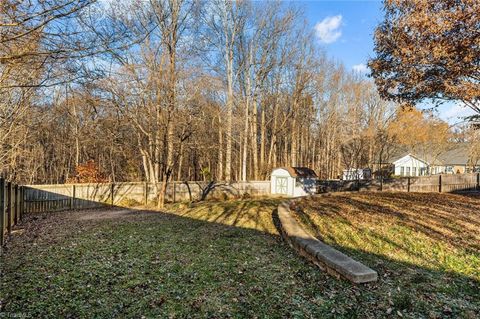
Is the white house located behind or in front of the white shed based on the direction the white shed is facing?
behind

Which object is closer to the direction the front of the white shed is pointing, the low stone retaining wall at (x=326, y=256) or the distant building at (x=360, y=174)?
the low stone retaining wall

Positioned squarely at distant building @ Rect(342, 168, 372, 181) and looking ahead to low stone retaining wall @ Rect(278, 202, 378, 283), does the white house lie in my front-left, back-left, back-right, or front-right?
back-left

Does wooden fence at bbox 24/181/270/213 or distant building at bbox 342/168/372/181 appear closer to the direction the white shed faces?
the wooden fence

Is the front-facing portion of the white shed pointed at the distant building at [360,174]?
no

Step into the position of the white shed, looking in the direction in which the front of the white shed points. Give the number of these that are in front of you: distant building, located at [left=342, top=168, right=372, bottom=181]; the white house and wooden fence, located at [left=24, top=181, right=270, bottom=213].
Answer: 1

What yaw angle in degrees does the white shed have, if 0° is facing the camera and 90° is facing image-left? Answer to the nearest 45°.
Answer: approximately 45°

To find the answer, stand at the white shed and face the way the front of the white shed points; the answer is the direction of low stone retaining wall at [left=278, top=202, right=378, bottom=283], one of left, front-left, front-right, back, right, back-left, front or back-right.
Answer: front-left

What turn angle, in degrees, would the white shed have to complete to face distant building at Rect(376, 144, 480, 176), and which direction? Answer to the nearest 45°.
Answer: approximately 180°

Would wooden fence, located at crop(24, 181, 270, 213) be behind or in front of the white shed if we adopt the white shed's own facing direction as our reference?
in front
